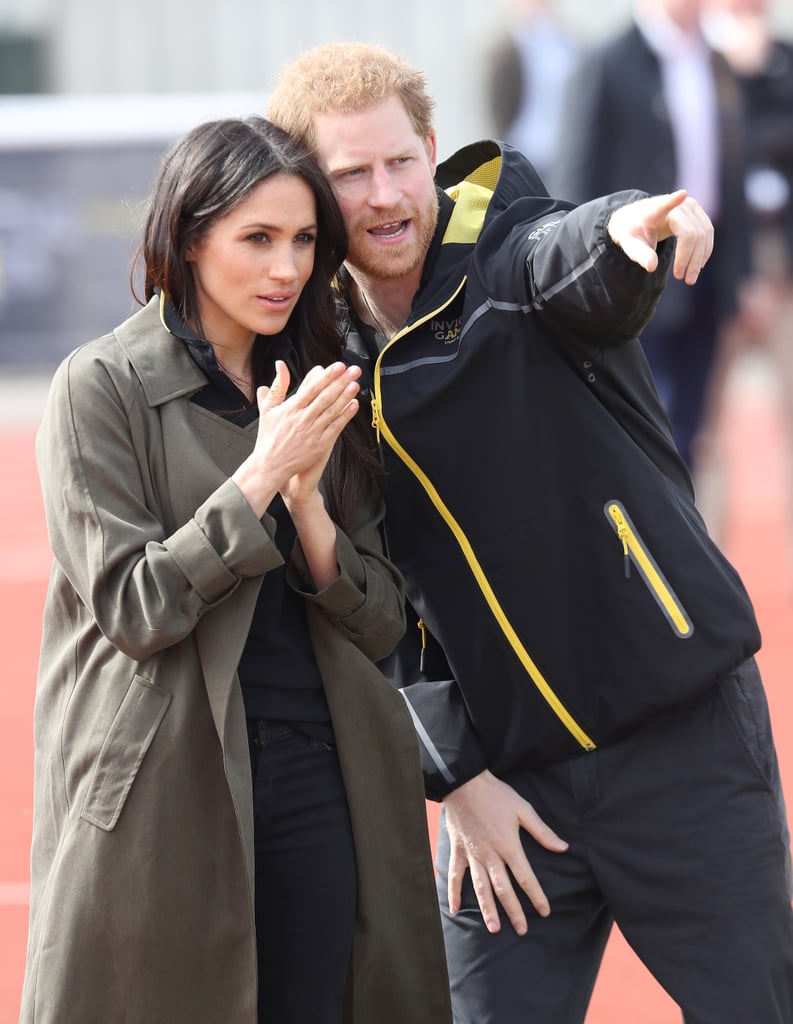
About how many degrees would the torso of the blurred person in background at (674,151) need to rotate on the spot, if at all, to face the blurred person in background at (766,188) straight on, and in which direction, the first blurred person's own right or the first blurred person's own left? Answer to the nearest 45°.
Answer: approximately 90° to the first blurred person's own left

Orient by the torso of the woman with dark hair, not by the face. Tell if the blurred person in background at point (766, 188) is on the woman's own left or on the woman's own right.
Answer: on the woman's own left

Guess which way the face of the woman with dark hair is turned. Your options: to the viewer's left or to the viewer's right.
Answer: to the viewer's right

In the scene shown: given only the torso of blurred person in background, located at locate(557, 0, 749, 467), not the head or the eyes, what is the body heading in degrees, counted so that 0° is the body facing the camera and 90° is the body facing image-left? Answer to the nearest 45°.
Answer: approximately 315°

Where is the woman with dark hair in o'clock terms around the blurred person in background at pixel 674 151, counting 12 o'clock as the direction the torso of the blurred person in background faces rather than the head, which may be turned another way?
The woman with dark hair is roughly at 2 o'clock from the blurred person in background.
